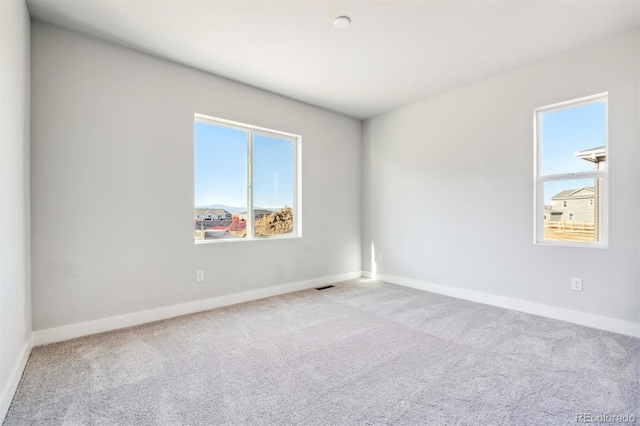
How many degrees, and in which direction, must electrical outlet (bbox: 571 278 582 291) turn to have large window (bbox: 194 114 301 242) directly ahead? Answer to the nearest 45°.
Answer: approximately 45° to its right

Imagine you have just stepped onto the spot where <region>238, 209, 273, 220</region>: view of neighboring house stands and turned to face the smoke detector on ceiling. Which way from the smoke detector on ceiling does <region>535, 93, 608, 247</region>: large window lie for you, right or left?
left

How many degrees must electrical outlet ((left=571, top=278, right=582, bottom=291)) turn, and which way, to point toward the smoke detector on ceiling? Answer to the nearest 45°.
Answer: approximately 45° to its right

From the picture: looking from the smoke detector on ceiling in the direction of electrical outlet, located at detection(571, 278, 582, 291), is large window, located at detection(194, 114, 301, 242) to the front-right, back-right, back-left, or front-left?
back-left
